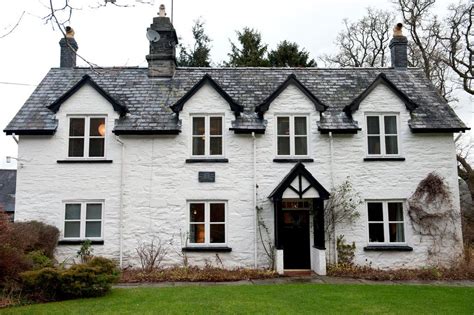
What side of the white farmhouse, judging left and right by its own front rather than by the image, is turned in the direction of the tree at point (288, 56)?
back

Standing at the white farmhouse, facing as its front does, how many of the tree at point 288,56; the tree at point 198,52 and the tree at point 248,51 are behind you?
3

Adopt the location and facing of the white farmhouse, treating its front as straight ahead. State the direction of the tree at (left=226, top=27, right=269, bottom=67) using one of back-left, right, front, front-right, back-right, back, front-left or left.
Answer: back

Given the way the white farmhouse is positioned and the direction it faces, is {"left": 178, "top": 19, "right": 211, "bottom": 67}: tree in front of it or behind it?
behind

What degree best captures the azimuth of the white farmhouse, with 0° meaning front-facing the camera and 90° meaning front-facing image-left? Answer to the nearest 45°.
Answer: approximately 0°
